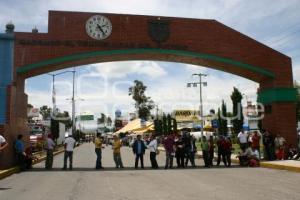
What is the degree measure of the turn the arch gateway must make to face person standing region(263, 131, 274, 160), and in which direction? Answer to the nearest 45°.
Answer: approximately 90° to its left

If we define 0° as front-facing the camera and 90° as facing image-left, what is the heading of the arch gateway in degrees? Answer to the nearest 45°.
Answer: approximately 0°
